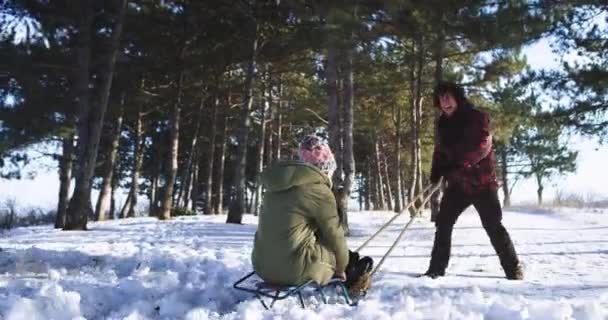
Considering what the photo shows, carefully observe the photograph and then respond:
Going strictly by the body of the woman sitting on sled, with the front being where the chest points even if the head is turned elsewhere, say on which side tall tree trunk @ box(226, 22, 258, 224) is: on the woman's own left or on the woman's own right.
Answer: on the woman's own left

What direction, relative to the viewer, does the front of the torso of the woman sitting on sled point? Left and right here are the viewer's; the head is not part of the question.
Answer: facing away from the viewer and to the right of the viewer

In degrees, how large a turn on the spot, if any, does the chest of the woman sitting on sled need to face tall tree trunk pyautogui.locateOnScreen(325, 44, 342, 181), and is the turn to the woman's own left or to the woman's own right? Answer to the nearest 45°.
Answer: approximately 45° to the woman's own left

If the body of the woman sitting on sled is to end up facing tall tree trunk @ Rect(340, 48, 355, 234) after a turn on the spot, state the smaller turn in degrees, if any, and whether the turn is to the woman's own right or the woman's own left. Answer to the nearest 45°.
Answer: approximately 45° to the woman's own left

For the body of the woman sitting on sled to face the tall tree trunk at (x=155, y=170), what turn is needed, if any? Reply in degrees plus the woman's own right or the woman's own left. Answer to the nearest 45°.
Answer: approximately 45° to the woman's own left

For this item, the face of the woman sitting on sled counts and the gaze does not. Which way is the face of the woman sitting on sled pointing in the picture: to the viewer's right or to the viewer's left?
to the viewer's right
